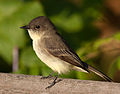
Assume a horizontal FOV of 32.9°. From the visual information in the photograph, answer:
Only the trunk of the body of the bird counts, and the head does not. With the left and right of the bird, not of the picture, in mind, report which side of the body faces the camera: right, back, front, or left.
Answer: left
